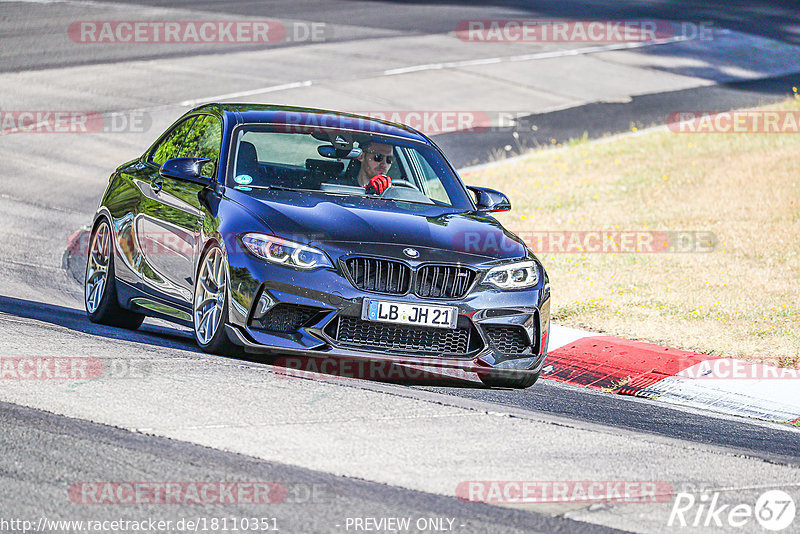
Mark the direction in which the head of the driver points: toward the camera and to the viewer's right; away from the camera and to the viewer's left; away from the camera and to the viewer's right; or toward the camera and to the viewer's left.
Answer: toward the camera and to the viewer's right

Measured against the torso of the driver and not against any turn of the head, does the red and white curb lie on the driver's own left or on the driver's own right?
on the driver's own left

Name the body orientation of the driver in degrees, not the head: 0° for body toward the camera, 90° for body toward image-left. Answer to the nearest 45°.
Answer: approximately 315°

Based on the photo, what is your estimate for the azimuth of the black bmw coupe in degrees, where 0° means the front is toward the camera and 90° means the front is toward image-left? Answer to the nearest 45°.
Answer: approximately 315°

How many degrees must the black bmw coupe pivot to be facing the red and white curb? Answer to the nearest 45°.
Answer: approximately 90° to its left
